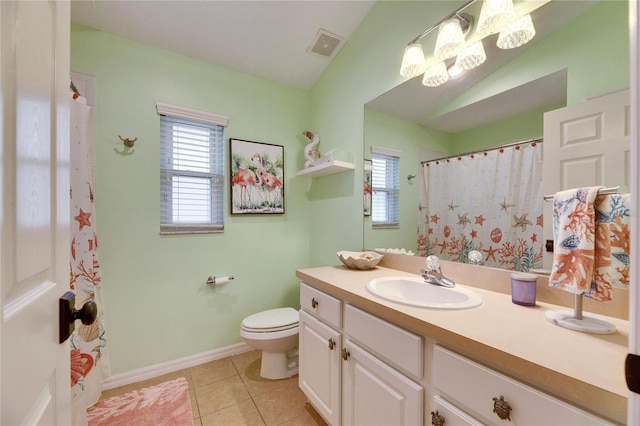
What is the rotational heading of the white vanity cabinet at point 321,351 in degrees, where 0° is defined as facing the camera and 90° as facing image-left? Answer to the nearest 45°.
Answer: approximately 45°

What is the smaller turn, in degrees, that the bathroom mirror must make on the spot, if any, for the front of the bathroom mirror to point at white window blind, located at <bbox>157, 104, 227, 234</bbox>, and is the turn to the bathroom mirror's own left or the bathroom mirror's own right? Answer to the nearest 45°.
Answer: approximately 45° to the bathroom mirror's own right

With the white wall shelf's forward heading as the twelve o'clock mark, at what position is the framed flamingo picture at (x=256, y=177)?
The framed flamingo picture is roughly at 2 o'clock from the white wall shelf.

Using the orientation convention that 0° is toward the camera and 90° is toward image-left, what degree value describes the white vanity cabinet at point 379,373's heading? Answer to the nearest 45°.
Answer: approximately 45°

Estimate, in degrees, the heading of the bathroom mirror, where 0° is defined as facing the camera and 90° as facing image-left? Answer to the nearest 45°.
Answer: approximately 45°
